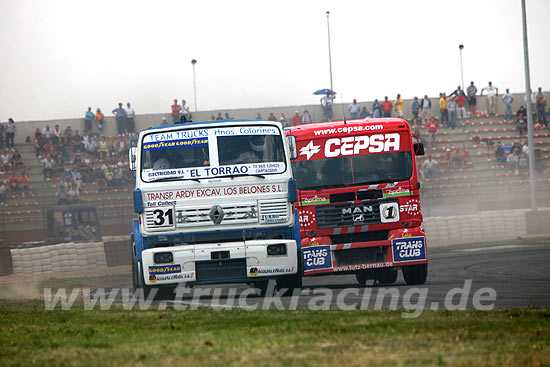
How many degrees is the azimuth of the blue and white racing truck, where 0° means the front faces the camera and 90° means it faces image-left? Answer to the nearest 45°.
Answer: approximately 0°

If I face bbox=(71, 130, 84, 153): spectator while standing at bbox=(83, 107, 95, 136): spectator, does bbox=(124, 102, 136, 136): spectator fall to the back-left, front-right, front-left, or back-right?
back-left

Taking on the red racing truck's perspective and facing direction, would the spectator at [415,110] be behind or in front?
behind

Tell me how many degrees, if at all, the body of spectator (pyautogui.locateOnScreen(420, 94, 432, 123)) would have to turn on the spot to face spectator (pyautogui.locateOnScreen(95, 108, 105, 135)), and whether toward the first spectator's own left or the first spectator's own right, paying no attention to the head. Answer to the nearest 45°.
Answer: approximately 90° to the first spectator's own right

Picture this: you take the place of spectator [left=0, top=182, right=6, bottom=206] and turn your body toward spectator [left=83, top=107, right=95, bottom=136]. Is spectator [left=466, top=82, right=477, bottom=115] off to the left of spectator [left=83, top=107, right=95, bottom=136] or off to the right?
right

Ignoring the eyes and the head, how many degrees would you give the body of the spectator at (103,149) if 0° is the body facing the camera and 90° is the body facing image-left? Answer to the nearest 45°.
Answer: approximately 0°

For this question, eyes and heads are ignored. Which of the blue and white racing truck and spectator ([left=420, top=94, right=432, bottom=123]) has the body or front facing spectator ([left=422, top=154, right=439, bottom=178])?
spectator ([left=420, top=94, right=432, bottom=123])

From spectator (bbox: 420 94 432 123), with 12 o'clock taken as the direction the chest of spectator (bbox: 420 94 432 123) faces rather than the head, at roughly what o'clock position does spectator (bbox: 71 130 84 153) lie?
spectator (bbox: 71 130 84 153) is roughly at 2 o'clock from spectator (bbox: 420 94 432 123).

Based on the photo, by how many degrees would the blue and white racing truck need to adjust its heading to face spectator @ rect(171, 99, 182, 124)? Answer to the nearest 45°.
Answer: approximately 180°
